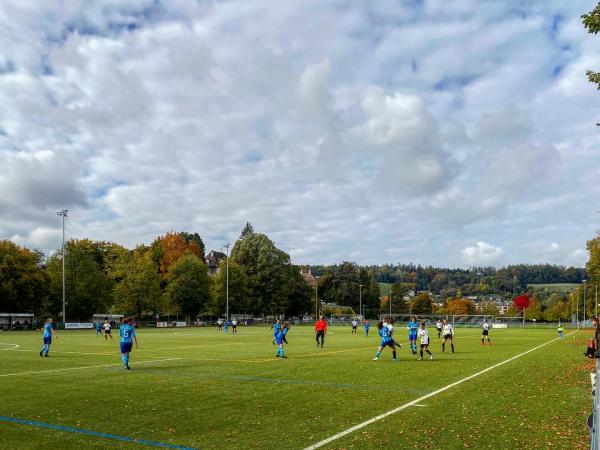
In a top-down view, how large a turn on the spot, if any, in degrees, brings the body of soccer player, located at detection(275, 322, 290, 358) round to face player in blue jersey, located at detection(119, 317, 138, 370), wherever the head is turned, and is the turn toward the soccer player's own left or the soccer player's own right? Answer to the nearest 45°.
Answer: approximately 135° to the soccer player's own right

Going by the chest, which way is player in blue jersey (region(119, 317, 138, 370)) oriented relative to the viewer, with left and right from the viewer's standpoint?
facing away from the viewer and to the right of the viewer
